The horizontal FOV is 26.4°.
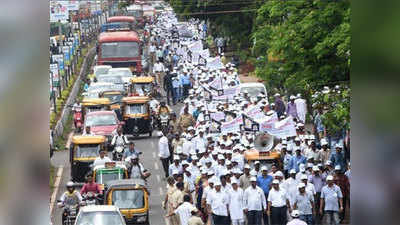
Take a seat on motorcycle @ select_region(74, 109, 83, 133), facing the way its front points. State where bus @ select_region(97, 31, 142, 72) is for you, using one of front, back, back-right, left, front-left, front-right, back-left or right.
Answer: back

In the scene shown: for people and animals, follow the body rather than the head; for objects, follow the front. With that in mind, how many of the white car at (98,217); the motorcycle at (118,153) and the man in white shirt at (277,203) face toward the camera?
3

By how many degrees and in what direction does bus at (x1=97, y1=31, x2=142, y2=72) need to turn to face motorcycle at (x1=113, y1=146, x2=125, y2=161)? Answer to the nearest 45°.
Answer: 0° — it already faces it

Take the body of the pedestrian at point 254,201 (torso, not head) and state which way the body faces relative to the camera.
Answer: toward the camera

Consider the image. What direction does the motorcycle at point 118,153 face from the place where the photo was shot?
facing the viewer

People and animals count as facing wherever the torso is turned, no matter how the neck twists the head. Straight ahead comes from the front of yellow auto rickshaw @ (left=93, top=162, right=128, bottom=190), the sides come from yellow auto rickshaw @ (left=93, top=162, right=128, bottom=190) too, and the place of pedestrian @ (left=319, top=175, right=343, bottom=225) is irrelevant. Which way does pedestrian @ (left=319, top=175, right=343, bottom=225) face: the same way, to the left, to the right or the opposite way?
the same way

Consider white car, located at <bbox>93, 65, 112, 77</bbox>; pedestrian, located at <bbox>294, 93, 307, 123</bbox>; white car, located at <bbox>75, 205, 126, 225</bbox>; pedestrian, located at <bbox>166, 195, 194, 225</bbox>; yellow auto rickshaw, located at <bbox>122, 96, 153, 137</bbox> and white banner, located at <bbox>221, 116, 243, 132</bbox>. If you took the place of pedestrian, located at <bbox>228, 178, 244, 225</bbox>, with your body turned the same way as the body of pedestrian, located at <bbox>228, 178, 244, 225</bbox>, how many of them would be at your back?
4

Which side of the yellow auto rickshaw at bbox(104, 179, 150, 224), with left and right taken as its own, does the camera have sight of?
front

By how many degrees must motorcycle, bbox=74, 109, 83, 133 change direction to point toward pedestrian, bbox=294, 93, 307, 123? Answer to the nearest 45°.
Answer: approximately 45° to its left

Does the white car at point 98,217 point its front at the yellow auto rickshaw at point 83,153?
no

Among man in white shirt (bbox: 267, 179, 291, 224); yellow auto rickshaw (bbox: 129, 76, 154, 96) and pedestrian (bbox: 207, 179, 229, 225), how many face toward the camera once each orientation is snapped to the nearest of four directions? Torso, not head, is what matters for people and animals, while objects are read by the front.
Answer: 3

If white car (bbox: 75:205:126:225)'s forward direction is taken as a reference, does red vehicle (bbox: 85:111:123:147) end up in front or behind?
behind

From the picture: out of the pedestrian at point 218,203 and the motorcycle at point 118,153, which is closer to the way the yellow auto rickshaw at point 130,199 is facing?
the pedestrian

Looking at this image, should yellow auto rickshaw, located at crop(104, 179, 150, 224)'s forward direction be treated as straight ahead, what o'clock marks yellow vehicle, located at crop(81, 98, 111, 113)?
The yellow vehicle is roughly at 6 o'clock from the yellow auto rickshaw.

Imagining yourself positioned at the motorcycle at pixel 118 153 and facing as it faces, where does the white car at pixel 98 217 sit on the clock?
The white car is roughly at 12 o'clock from the motorcycle.

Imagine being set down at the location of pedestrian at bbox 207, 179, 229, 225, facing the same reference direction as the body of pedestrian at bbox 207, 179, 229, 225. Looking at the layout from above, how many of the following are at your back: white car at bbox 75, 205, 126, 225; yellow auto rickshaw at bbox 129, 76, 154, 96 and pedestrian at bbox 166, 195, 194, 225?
1

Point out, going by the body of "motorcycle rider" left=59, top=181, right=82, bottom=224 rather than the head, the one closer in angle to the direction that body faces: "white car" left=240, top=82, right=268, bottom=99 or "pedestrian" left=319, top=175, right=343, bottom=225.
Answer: the pedestrian

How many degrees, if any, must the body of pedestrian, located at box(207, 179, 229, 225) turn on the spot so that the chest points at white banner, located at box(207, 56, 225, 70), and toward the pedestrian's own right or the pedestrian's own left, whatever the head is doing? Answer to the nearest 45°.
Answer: approximately 180°

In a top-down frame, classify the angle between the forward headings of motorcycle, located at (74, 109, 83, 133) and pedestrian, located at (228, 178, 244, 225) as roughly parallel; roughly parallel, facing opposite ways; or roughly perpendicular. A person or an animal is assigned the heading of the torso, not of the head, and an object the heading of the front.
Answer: roughly parallel

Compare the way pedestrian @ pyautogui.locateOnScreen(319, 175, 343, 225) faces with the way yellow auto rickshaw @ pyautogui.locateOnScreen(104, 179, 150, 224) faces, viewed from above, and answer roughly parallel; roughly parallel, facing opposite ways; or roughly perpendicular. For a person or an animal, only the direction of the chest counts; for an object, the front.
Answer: roughly parallel

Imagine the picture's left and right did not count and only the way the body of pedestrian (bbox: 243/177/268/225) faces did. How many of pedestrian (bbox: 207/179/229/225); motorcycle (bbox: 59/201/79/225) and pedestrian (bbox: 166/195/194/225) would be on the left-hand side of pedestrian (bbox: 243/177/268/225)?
0
